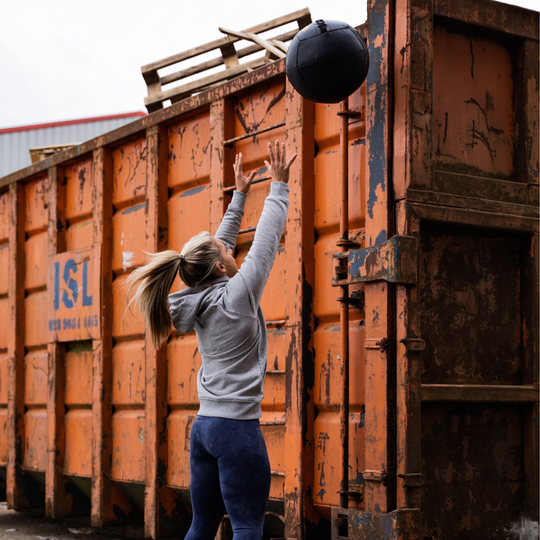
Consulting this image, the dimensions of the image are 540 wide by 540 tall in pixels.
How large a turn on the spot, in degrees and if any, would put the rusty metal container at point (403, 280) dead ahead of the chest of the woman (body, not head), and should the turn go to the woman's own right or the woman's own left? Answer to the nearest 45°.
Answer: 0° — they already face it

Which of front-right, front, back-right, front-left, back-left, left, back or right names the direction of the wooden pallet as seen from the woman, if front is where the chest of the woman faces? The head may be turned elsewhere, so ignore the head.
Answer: front-left

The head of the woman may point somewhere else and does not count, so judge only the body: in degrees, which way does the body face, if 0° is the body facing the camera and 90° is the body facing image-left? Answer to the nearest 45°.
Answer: approximately 225°

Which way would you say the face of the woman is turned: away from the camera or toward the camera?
away from the camera
